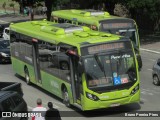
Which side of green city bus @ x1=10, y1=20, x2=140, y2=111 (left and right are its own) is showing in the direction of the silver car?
left

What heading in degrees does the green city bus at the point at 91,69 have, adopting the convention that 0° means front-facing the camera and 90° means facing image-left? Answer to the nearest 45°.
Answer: approximately 315°
